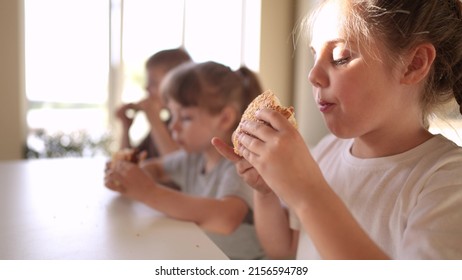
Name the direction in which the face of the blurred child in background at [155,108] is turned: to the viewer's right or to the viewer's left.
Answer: to the viewer's left

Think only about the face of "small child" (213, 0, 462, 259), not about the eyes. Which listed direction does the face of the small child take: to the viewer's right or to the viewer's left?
to the viewer's left

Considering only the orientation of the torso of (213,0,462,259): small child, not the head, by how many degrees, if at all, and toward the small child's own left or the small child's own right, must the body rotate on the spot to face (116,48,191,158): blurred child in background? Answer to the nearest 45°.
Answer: approximately 90° to the small child's own right

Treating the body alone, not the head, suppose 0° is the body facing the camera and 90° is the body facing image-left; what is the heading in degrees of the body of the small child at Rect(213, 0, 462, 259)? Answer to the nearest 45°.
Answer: approximately 45°

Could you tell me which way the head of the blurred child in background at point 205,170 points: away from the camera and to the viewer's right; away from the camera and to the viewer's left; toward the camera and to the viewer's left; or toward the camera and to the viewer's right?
toward the camera and to the viewer's left
